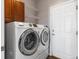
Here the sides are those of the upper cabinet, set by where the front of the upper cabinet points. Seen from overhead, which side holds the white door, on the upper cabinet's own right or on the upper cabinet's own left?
on the upper cabinet's own left

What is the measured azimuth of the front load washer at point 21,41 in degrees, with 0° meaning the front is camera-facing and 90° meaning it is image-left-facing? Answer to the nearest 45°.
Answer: approximately 315°
